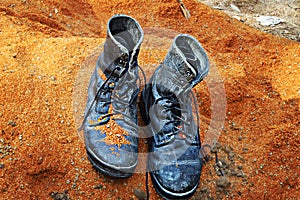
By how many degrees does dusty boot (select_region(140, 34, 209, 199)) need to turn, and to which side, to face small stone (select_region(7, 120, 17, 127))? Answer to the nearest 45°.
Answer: approximately 90° to its right

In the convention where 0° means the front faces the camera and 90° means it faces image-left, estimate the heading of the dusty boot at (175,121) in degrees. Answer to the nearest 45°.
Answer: approximately 0°

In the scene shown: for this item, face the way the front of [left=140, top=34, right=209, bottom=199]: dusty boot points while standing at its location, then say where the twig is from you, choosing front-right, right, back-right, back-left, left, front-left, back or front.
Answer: back

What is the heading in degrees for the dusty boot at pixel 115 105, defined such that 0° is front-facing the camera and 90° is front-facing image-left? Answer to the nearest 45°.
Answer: approximately 0°

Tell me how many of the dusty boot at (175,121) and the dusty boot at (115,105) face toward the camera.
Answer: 2
